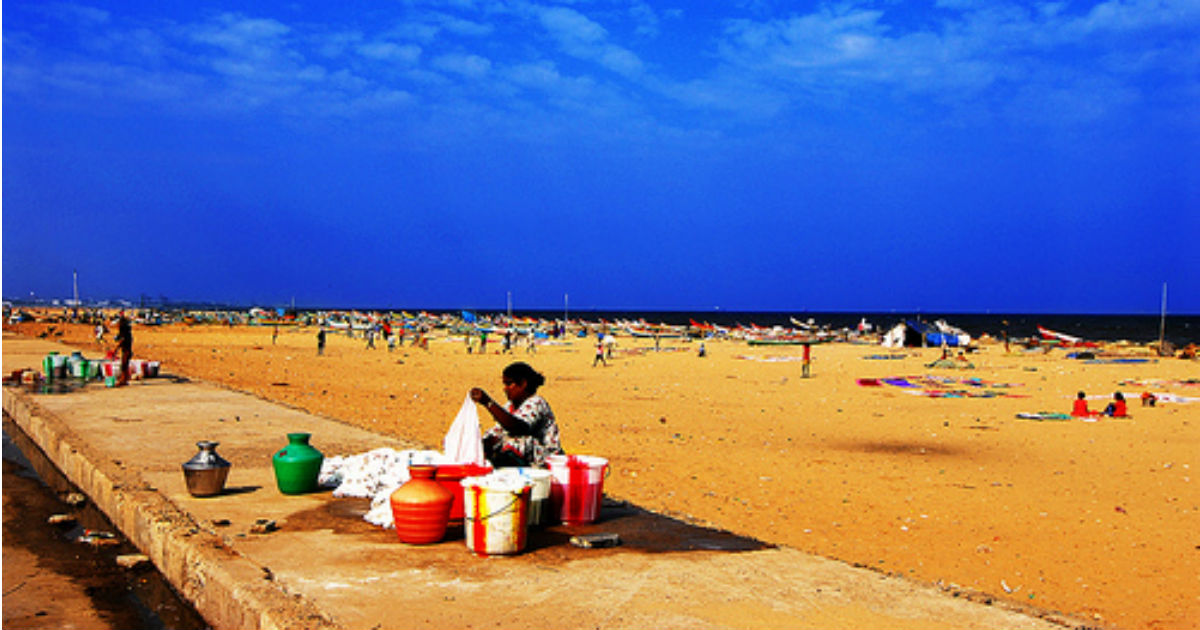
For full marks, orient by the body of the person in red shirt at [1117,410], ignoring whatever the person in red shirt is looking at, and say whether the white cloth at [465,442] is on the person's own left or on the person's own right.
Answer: on the person's own left

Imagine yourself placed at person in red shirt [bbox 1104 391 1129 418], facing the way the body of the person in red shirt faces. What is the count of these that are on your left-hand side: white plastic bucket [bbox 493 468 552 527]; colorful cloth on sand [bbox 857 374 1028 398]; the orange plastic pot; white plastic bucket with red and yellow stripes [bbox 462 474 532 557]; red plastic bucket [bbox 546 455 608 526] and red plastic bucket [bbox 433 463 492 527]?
5

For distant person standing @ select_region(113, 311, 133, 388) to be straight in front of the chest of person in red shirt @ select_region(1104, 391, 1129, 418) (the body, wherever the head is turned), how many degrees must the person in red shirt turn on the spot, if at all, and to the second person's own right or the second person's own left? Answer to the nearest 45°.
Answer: approximately 45° to the second person's own left

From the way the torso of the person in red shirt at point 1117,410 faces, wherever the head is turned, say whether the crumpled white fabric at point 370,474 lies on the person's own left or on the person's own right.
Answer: on the person's own left

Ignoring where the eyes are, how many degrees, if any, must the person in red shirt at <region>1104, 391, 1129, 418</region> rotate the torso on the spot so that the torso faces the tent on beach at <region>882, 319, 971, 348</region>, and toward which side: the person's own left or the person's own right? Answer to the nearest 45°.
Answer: approximately 90° to the person's own right

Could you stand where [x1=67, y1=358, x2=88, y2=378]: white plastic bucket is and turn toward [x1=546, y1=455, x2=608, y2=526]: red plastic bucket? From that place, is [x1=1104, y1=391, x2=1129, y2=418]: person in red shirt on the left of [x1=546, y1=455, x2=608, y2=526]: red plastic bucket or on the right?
left

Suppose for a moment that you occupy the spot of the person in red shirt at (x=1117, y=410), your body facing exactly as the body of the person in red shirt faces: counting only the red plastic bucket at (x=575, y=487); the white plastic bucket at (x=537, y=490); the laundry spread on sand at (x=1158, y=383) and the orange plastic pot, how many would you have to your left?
3

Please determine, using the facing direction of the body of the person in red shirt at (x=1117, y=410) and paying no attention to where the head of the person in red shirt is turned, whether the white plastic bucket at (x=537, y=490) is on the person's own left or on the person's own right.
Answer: on the person's own left

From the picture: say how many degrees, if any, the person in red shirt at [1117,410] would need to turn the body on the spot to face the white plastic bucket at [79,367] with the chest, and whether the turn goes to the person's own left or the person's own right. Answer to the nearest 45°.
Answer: approximately 45° to the person's own left

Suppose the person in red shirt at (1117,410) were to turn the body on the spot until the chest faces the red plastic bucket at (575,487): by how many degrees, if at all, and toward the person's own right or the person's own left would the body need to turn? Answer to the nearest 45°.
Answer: approximately 90° to the person's own left

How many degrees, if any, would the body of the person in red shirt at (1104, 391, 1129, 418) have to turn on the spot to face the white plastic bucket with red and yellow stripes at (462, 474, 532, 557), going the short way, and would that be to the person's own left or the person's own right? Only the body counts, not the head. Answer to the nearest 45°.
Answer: approximately 90° to the person's own left

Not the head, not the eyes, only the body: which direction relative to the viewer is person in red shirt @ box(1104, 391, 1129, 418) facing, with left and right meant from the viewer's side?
facing to the left of the viewer

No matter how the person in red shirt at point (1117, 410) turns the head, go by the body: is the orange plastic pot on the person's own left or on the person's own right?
on the person's own left
